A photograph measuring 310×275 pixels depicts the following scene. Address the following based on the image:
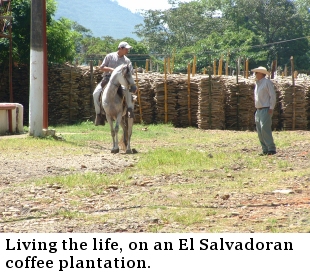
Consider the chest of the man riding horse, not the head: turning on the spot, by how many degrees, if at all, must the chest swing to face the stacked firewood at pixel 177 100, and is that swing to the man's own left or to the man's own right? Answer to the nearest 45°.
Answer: approximately 135° to the man's own left

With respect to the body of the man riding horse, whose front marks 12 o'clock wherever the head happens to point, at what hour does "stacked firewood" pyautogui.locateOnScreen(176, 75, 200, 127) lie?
The stacked firewood is roughly at 8 o'clock from the man riding horse.

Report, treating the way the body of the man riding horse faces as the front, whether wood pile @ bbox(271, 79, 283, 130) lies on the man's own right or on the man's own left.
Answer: on the man's own left

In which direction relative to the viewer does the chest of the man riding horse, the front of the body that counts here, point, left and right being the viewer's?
facing the viewer and to the right of the viewer

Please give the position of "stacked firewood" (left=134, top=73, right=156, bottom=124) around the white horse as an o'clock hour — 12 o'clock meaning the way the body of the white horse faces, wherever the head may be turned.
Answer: The stacked firewood is roughly at 6 o'clock from the white horse.

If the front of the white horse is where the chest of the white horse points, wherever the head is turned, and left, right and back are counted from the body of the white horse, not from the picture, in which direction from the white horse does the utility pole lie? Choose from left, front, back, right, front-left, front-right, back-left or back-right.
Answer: back-right

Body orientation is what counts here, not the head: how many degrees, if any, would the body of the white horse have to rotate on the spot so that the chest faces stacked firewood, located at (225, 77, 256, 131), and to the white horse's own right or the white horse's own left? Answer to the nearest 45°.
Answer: approximately 135° to the white horse's own left

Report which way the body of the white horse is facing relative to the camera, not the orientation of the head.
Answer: toward the camera

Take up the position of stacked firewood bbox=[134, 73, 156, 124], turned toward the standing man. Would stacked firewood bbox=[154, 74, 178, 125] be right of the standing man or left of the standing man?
left

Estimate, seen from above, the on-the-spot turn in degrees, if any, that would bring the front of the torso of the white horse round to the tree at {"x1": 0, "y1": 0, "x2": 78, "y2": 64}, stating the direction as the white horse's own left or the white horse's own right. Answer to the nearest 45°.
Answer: approximately 180°

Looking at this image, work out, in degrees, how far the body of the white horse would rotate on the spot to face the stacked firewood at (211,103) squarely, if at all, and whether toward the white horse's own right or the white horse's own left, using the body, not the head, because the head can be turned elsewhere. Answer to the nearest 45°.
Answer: approximately 180°
